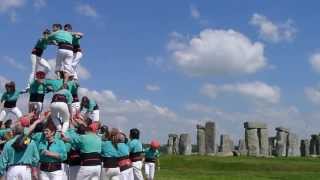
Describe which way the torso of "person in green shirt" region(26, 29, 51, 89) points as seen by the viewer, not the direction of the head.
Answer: to the viewer's right

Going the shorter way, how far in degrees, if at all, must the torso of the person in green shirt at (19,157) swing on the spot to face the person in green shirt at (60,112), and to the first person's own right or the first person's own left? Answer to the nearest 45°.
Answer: approximately 45° to the first person's own right

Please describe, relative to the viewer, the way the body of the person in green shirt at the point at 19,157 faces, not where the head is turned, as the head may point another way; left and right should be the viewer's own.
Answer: facing away from the viewer

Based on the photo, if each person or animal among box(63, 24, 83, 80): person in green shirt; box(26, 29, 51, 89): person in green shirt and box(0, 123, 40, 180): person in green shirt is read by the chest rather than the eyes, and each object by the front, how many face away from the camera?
1

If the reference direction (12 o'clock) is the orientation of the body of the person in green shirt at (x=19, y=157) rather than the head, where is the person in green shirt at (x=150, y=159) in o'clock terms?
the person in green shirt at (x=150, y=159) is roughly at 1 o'clock from the person in green shirt at (x=19, y=157).

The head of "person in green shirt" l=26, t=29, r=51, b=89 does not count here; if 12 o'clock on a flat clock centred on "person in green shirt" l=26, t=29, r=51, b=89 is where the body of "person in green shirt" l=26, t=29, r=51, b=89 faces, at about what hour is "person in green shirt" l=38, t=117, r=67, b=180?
"person in green shirt" l=38, t=117, r=67, b=180 is roughly at 3 o'clock from "person in green shirt" l=26, t=29, r=51, b=89.

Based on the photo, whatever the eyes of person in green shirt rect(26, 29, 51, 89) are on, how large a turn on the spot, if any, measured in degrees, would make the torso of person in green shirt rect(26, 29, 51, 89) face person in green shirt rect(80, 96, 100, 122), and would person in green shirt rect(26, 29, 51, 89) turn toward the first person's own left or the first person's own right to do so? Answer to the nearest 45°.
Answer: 0° — they already face them

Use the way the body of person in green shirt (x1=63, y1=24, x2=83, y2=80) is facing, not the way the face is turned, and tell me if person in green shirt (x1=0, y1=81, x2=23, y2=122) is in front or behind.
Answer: in front

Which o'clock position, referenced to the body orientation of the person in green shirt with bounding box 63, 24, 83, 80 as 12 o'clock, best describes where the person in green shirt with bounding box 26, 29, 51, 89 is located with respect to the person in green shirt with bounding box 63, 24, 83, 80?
the person in green shirt with bounding box 26, 29, 51, 89 is roughly at 12 o'clock from the person in green shirt with bounding box 63, 24, 83, 80.

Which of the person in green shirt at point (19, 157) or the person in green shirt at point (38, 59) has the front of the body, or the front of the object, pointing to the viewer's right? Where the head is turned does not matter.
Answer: the person in green shirt at point (38, 59)
